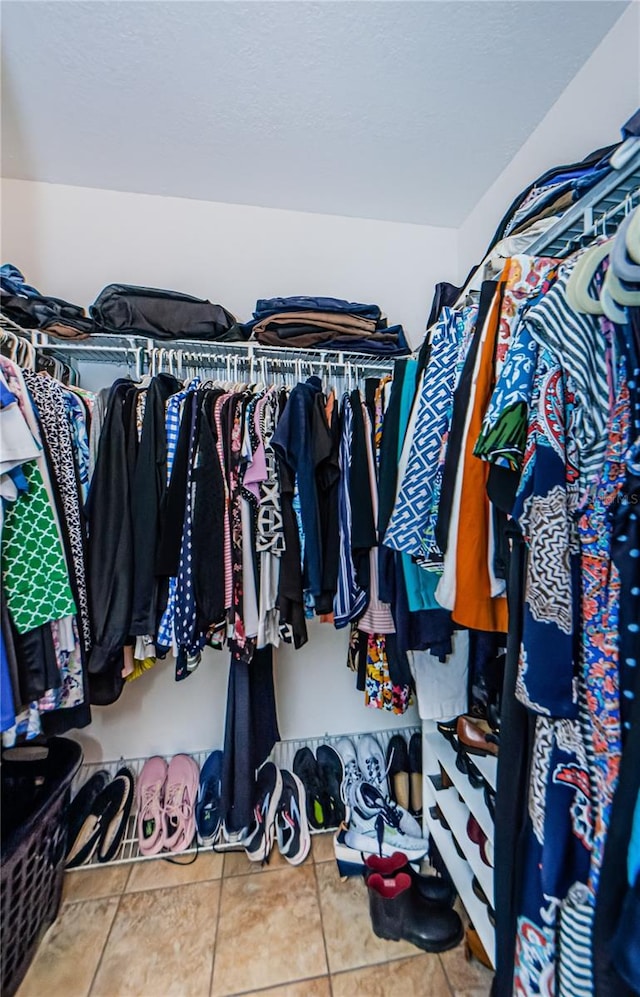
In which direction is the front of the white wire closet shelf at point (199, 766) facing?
toward the camera

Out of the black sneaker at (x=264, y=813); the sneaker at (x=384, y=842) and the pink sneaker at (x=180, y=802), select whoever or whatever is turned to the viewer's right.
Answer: the sneaker

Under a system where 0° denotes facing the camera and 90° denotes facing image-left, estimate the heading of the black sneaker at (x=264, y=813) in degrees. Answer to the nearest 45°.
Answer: approximately 180°

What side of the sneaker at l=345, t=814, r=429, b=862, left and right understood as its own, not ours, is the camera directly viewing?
right

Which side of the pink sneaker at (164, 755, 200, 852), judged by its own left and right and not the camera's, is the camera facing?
back

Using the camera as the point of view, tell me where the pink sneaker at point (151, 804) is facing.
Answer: facing away from the viewer

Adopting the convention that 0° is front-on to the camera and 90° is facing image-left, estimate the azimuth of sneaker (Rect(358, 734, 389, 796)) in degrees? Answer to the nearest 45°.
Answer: approximately 180°

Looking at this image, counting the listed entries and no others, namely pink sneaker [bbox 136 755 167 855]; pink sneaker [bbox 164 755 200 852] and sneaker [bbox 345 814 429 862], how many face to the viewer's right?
1
